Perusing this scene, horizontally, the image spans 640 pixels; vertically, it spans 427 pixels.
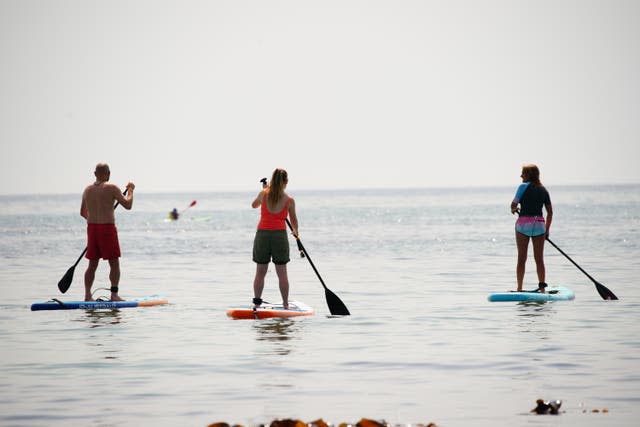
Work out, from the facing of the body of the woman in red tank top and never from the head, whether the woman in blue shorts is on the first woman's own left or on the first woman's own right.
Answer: on the first woman's own right

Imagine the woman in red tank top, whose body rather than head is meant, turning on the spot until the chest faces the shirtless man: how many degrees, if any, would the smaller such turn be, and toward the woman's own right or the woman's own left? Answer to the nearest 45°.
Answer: approximately 45° to the woman's own left

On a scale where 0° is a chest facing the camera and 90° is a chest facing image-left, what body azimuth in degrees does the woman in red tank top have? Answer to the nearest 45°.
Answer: approximately 180°

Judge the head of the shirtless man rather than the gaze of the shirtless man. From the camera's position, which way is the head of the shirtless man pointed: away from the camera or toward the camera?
away from the camera

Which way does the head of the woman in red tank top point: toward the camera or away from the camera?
away from the camera

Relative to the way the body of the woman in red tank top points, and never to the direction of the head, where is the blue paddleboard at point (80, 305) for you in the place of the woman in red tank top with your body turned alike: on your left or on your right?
on your left
